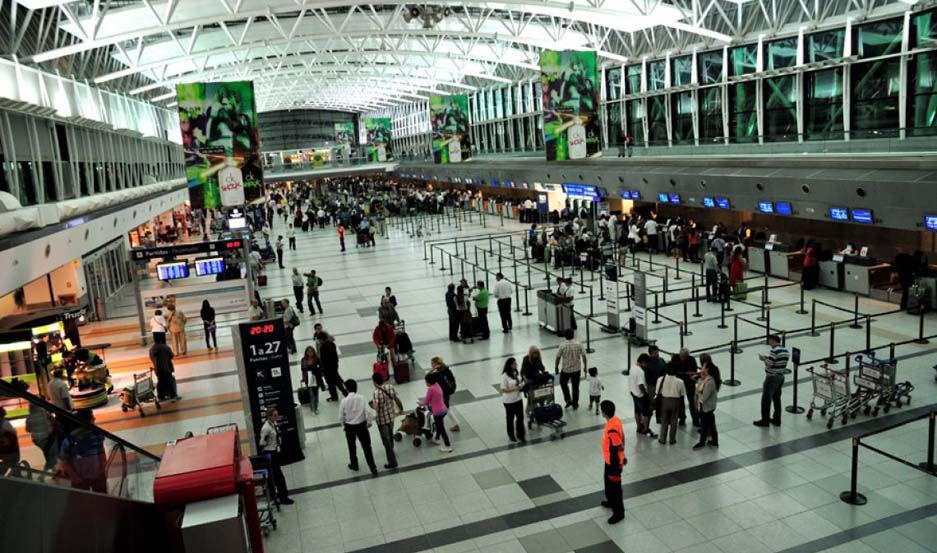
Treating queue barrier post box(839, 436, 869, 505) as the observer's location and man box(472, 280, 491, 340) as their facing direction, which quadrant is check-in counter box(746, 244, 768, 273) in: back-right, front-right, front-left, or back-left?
front-right

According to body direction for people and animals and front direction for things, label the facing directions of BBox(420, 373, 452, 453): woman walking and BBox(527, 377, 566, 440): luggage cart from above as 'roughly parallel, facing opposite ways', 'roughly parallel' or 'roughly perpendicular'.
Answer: roughly parallel, facing opposite ways

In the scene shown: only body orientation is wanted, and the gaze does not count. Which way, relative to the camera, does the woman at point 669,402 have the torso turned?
away from the camera

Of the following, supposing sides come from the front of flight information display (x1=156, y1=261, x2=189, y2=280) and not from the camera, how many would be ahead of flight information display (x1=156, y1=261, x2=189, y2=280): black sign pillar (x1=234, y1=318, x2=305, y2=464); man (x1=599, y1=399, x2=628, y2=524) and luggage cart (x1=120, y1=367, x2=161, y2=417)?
3

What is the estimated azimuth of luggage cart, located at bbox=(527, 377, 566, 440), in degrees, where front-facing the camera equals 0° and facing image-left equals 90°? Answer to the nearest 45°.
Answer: approximately 315°

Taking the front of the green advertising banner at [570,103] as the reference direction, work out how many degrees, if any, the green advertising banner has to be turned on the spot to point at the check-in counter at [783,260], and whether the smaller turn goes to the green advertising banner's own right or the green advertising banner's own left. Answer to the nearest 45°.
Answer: approximately 90° to the green advertising banner's own left

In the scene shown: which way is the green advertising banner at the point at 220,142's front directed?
toward the camera

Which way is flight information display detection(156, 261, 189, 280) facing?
toward the camera

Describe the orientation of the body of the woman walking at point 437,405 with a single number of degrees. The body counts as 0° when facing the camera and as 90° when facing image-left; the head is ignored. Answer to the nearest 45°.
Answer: approximately 135°

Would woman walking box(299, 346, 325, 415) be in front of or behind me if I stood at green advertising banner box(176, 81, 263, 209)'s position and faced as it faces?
in front
